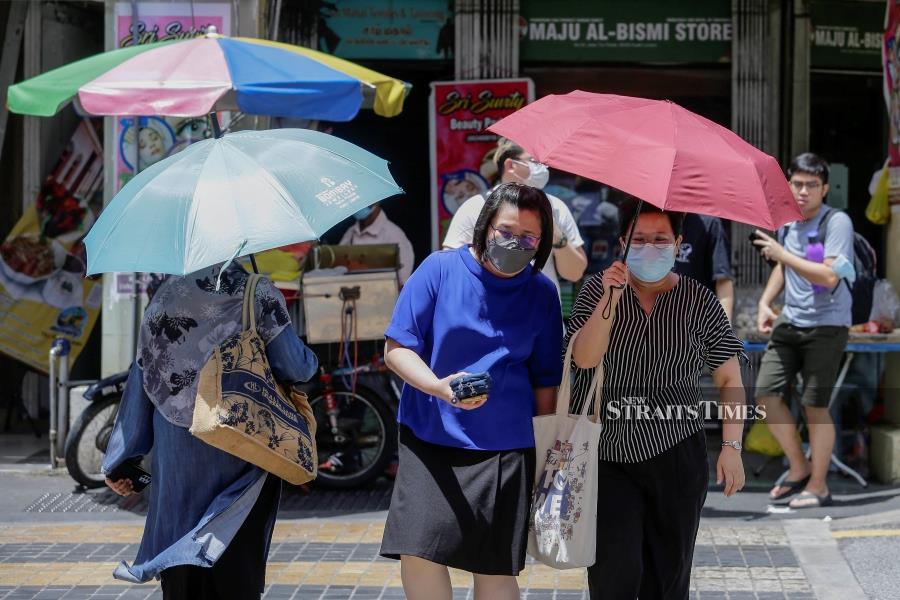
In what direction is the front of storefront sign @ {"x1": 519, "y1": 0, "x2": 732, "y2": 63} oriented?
toward the camera

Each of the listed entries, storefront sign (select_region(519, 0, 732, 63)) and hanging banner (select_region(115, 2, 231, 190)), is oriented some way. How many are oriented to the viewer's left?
0

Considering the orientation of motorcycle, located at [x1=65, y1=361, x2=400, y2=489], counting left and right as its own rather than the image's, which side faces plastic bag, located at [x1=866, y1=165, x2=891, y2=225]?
back

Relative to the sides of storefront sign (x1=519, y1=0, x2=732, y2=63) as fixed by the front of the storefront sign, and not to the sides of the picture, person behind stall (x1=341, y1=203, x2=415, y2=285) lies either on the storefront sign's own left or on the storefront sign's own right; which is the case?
on the storefront sign's own right

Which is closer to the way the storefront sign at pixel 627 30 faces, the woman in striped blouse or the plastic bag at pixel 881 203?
the woman in striped blouse

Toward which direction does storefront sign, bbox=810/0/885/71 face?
toward the camera

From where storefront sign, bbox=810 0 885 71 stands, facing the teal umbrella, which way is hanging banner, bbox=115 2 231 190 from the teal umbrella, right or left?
right

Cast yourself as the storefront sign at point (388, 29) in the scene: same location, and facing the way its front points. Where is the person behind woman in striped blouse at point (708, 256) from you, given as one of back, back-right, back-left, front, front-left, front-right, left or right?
front-left

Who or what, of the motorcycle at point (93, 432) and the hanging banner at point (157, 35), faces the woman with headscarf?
the hanging banner

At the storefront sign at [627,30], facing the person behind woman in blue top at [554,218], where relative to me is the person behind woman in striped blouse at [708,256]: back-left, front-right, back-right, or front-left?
front-left

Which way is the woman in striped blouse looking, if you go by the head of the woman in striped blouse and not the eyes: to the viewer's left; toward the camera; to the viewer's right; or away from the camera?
toward the camera

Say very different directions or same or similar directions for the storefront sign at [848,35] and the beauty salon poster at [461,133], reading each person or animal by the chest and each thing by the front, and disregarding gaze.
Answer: same or similar directions

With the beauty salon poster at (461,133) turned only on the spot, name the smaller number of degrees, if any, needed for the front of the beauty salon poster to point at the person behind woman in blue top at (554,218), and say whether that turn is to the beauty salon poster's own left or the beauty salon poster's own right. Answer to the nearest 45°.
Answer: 0° — it already faces them

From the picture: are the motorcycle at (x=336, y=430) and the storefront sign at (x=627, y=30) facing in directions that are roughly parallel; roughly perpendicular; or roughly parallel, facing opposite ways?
roughly perpendicular

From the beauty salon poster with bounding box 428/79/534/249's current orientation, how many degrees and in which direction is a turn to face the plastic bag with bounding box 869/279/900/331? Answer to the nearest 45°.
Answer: approximately 45° to its left

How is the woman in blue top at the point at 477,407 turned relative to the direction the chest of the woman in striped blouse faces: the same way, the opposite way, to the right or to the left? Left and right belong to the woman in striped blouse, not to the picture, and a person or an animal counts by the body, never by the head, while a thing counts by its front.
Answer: the same way

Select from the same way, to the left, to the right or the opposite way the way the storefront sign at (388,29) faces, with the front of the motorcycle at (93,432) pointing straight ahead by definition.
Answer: to the left

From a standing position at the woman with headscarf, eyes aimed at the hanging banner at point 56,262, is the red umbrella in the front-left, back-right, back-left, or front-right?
back-right

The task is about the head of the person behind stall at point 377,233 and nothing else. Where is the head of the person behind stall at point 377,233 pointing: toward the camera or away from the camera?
toward the camera

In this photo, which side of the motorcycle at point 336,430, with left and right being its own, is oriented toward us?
left

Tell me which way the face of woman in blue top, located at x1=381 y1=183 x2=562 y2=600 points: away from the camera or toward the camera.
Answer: toward the camera
